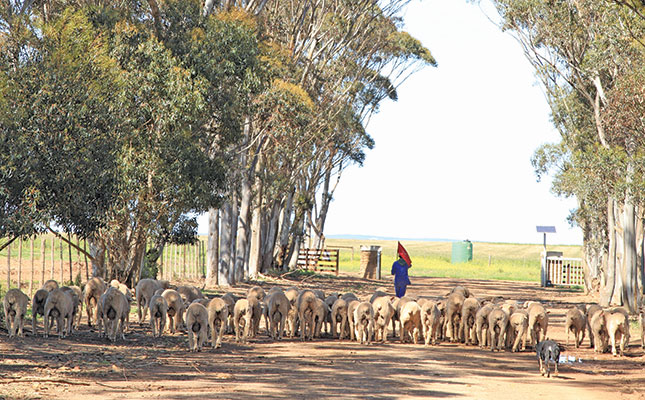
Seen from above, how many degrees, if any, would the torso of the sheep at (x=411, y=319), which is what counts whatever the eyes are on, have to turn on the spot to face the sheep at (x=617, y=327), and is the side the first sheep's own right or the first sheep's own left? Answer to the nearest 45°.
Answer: approximately 90° to the first sheep's own right

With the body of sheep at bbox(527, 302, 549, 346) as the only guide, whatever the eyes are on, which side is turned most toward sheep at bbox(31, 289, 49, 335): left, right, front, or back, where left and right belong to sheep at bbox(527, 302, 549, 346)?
left

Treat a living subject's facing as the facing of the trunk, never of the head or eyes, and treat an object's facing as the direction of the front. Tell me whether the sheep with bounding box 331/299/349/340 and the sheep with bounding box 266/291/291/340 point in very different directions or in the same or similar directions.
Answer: same or similar directions

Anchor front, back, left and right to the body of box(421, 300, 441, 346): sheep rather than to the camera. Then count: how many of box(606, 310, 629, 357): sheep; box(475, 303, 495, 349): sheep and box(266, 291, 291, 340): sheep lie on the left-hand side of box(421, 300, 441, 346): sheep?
1

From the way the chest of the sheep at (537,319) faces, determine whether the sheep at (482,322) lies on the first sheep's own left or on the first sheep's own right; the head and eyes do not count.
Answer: on the first sheep's own left

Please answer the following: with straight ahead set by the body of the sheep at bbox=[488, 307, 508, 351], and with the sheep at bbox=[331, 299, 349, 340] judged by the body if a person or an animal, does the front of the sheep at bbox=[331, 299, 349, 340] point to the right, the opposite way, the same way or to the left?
the same way

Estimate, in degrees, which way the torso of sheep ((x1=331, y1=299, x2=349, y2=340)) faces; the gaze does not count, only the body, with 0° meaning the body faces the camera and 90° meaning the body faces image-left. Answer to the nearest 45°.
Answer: approximately 180°

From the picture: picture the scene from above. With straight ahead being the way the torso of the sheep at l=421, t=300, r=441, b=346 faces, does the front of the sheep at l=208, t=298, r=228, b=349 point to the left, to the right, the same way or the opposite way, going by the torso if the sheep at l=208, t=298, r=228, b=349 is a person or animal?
the same way

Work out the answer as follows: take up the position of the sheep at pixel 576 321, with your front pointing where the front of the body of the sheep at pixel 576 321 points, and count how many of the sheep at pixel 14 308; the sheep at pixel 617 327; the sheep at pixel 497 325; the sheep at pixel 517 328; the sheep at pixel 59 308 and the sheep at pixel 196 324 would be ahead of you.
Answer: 0

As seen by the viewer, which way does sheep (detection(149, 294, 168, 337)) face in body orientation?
away from the camera

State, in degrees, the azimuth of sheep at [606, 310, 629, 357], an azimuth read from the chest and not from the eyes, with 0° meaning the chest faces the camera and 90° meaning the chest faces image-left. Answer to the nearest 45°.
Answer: approximately 180°

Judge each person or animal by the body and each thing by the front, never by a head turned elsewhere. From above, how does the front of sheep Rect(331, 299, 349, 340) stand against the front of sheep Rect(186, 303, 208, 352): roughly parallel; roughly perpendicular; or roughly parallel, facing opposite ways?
roughly parallel

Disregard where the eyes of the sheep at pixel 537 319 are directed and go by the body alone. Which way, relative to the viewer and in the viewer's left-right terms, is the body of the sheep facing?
facing away from the viewer

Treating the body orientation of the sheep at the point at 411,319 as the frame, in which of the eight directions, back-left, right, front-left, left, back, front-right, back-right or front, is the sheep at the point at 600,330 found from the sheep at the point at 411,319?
right

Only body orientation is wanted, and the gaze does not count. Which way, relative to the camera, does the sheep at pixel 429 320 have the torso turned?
away from the camera

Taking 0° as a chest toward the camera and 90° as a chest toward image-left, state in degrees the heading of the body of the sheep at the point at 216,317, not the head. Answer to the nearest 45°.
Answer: approximately 180°
